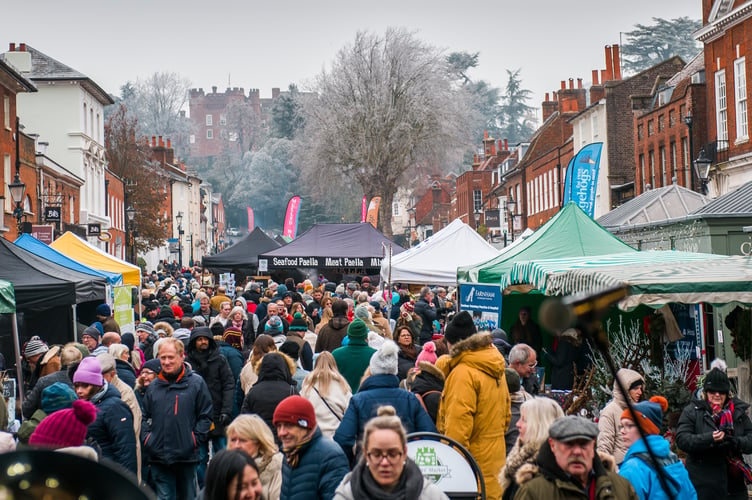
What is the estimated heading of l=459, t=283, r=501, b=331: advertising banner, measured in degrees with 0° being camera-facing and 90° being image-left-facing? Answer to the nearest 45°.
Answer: approximately 0°

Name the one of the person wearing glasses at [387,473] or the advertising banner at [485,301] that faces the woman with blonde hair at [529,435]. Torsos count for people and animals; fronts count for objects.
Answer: the advertising banner

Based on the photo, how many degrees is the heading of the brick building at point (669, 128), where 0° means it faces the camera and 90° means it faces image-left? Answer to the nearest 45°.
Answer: approximately 45°

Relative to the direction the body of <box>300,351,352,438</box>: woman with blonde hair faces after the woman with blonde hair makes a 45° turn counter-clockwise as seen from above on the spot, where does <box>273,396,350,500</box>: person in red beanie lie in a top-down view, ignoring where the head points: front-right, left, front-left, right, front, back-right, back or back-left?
back-left

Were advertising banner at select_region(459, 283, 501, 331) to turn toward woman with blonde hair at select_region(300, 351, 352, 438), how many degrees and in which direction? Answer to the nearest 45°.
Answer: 0° — it already faces them

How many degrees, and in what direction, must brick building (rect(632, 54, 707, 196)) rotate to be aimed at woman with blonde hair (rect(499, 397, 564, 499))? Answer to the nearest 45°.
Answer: approximately 45° to its left

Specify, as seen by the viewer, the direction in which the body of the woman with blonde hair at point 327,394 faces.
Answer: away from the camera

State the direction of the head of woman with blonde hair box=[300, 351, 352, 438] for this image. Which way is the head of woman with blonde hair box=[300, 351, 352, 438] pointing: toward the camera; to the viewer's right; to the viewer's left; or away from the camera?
away from the camera

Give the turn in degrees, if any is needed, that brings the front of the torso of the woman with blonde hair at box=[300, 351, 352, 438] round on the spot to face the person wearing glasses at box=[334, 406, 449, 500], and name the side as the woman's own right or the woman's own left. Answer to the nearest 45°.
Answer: approximately 180°

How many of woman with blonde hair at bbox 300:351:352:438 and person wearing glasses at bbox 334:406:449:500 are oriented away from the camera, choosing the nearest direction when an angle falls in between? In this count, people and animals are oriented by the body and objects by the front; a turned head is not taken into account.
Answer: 1

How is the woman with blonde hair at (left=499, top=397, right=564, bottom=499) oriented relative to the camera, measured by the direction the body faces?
to the viewer's left
